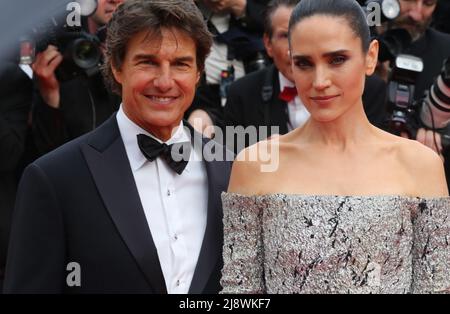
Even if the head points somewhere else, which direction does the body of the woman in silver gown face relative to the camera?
toward the camera

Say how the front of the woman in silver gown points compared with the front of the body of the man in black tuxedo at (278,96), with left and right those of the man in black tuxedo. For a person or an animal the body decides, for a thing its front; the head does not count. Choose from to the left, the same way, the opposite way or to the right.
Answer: the same way

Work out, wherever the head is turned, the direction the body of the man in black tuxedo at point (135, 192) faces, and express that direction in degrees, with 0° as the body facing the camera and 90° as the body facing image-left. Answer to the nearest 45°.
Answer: approximately 315°

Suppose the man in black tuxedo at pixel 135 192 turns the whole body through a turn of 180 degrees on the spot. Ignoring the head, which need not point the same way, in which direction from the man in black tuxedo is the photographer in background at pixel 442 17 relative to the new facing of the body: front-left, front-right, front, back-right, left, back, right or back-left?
right

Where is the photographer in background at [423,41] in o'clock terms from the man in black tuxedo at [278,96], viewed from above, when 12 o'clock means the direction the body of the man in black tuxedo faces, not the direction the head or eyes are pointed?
The photographer in background is roughly at 8 o'clock from the man in black tuxedo.

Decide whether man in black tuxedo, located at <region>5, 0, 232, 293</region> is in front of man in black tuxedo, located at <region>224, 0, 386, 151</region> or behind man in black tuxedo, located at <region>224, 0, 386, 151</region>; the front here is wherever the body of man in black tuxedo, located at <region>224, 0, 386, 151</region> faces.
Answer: in front

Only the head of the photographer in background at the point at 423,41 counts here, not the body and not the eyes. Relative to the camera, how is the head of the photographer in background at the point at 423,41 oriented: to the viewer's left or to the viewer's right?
to the viewer's left

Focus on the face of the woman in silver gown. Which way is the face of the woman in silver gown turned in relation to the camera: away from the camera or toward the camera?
toward the camera

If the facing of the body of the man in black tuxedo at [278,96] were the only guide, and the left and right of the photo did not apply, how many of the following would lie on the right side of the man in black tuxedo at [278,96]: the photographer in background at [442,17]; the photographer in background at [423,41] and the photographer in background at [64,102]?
1

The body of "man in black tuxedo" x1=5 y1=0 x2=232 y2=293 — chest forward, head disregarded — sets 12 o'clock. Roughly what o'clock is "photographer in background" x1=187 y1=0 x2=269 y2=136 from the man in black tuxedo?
The photographer in background is roughly at 8 o'clock from the man in black tuxedo.

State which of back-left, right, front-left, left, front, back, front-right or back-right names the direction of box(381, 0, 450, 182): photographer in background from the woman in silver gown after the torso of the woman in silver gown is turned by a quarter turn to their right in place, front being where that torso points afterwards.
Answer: right

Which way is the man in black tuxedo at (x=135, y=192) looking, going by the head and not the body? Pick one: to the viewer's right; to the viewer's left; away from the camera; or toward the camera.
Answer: toward the camera

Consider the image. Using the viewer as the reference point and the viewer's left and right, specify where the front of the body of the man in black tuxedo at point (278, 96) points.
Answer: facing the viewer
